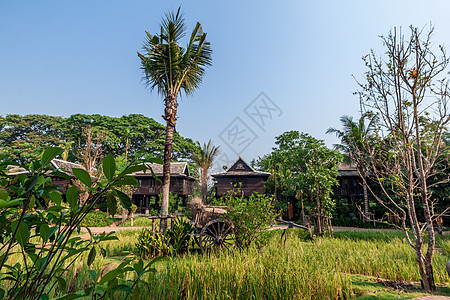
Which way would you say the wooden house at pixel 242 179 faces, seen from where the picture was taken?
facing the viewer

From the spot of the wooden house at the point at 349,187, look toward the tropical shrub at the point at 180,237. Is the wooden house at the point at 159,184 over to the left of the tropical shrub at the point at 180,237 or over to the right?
right

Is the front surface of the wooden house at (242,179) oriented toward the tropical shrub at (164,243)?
yes

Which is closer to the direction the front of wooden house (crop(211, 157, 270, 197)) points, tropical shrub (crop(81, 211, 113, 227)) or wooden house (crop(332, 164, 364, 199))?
the tropical shrub

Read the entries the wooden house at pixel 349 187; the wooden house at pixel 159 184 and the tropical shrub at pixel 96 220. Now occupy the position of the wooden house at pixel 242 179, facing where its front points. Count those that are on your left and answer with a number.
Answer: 1

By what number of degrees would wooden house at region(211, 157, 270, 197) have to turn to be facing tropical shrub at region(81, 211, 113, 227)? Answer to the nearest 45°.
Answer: approximately 45° to its right

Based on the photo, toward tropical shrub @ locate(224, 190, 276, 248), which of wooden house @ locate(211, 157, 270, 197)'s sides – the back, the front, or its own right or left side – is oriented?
front

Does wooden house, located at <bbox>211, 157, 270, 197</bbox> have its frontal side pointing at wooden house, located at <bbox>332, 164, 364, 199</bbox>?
no

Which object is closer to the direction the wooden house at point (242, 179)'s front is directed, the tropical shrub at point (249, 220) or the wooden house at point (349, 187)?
the tropical shrub

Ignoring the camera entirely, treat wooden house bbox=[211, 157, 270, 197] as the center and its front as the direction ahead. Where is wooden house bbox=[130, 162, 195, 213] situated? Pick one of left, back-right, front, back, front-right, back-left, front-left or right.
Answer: right

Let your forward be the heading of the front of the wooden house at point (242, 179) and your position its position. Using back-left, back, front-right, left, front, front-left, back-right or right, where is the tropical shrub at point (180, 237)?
front

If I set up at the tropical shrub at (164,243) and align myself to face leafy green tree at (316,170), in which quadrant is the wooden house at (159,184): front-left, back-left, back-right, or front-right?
front-left

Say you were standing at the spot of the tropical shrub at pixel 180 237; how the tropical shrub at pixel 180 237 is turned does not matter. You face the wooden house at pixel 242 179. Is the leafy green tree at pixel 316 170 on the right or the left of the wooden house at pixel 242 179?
right
